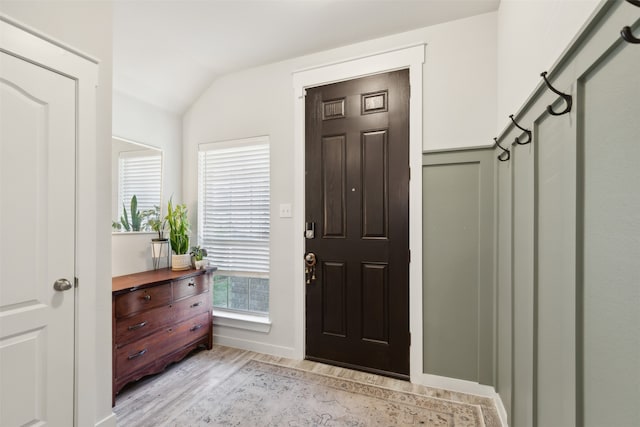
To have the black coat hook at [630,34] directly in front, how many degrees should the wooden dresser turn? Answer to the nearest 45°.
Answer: approximately 45° to its right

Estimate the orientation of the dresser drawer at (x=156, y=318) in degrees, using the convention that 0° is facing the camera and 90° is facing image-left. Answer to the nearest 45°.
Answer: approximately 315°

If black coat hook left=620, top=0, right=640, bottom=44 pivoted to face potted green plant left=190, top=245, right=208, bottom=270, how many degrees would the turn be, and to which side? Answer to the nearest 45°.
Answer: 0° — it already faces it

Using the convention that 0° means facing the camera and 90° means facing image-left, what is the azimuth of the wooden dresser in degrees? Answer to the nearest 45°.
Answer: approximately 315°

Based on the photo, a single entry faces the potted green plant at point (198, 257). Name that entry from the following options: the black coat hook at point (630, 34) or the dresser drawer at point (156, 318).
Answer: the black coat hook

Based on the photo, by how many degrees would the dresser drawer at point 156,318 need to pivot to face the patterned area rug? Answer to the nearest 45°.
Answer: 0° — it already faces it

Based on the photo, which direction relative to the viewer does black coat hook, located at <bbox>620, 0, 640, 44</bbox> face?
to the viewer's left

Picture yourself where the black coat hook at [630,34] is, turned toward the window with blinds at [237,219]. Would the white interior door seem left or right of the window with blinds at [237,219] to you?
left

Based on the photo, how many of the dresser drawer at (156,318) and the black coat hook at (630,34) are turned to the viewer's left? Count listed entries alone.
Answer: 1

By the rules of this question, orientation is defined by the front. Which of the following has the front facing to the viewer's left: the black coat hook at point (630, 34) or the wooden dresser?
the black coat hook
